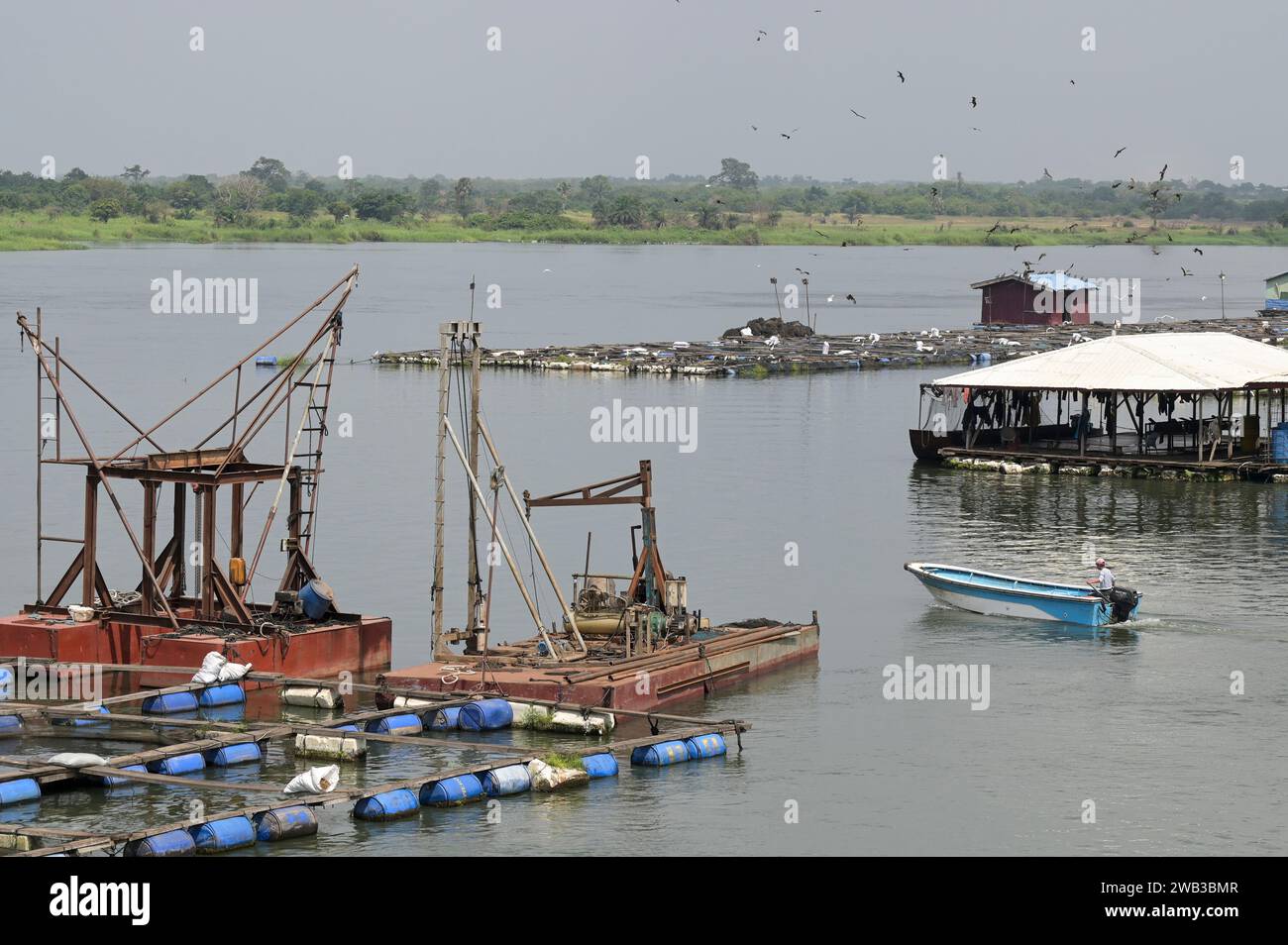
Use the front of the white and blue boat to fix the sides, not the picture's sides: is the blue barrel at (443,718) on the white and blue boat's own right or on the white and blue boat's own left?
on the white and blue boat's own left

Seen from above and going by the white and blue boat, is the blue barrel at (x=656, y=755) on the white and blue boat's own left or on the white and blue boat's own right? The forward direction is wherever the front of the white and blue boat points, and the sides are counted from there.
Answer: on the white and blue boat's own left

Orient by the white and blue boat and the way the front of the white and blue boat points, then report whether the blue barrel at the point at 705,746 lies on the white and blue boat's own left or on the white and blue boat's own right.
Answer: on the white and blue boat's own left

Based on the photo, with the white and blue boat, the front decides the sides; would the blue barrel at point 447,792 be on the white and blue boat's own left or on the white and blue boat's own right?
on the white and blue boat's own left

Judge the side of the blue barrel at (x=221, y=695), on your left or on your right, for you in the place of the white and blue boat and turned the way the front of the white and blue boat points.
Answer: on your left

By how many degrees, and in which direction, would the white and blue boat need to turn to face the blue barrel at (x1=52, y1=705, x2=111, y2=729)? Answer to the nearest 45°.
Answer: approximately 90° to its left

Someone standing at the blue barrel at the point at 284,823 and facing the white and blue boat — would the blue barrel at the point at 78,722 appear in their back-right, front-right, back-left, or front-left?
front-left

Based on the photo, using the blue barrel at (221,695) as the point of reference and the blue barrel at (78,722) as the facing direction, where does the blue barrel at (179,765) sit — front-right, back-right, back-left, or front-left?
front-left

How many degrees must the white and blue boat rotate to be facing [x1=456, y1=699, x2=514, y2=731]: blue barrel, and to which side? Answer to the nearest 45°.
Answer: approximately 90° to its left

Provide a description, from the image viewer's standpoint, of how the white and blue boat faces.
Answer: facing away from the viewer and to the left of the viewer

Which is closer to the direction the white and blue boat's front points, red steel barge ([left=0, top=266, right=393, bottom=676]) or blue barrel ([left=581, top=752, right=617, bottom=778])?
the red steel barge

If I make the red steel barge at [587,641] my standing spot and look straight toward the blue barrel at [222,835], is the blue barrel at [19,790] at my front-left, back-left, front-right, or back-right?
front-right
